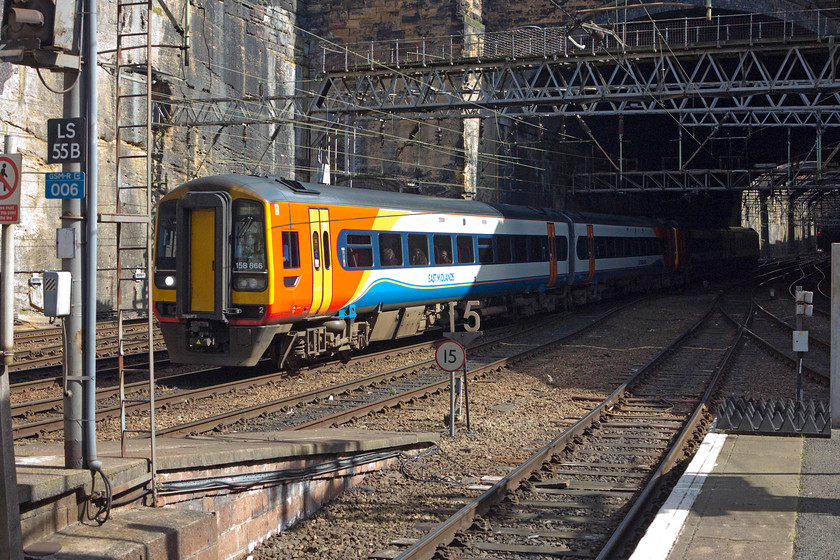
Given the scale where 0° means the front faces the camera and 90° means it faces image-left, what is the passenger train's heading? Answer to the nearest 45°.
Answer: approximately 45°

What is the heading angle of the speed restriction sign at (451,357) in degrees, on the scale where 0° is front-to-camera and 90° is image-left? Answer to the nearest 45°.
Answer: approximately 0°

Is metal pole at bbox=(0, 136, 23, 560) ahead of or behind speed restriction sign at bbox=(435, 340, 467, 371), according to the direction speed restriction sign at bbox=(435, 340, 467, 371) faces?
ahead

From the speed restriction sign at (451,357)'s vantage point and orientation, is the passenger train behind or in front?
behind

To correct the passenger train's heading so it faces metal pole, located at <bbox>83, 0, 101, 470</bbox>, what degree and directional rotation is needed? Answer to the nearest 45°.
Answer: approximately 45° to its left

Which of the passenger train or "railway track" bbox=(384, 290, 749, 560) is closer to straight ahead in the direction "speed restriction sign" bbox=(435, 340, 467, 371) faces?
the railway track

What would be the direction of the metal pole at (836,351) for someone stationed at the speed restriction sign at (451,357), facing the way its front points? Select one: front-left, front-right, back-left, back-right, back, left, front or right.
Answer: front-left

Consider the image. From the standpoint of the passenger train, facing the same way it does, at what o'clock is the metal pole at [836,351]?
The metal pole is roughly at 9 o'clock from the passenger train.

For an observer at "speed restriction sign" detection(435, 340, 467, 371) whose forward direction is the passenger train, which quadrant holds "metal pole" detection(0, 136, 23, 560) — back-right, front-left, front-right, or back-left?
back-left

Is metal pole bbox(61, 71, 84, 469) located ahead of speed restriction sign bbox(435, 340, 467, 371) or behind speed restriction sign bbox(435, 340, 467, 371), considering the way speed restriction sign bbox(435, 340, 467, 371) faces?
ahead
